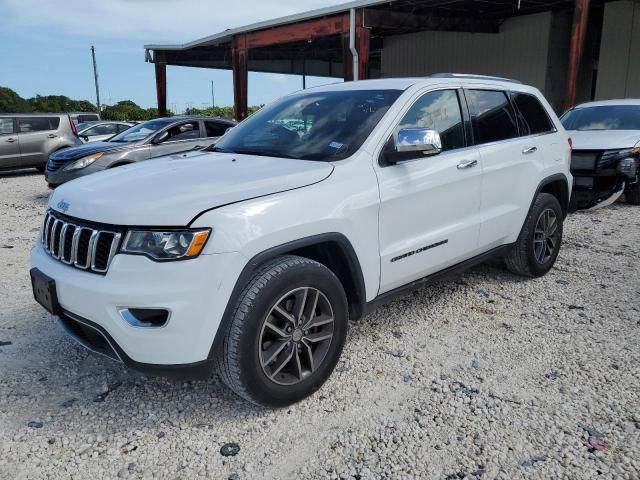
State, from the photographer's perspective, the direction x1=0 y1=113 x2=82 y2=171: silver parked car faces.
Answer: facing to the left of the viewer

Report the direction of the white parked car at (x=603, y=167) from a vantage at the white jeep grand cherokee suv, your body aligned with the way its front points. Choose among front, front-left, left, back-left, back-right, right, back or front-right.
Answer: back

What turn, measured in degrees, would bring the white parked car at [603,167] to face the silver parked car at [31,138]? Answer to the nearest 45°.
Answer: approximately 45° to its right

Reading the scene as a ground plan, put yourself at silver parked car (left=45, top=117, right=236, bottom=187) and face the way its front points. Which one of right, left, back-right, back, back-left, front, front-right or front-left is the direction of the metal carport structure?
back

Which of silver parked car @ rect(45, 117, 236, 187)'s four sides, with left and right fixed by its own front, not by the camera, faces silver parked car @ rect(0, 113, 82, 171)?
right

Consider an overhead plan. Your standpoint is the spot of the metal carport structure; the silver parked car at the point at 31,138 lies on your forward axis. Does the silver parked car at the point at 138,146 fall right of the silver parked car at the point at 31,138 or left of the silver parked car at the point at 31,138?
left

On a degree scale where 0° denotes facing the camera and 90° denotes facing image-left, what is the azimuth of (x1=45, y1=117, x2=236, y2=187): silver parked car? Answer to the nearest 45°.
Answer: approximately 45°

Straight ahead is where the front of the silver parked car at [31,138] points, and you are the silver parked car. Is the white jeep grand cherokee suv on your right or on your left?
on your left

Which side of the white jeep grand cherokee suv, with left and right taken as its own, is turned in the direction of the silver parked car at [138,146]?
right

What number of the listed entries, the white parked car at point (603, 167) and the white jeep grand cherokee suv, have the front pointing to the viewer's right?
0

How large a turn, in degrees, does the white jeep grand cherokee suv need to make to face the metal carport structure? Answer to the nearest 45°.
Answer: approximately 135° to its right
